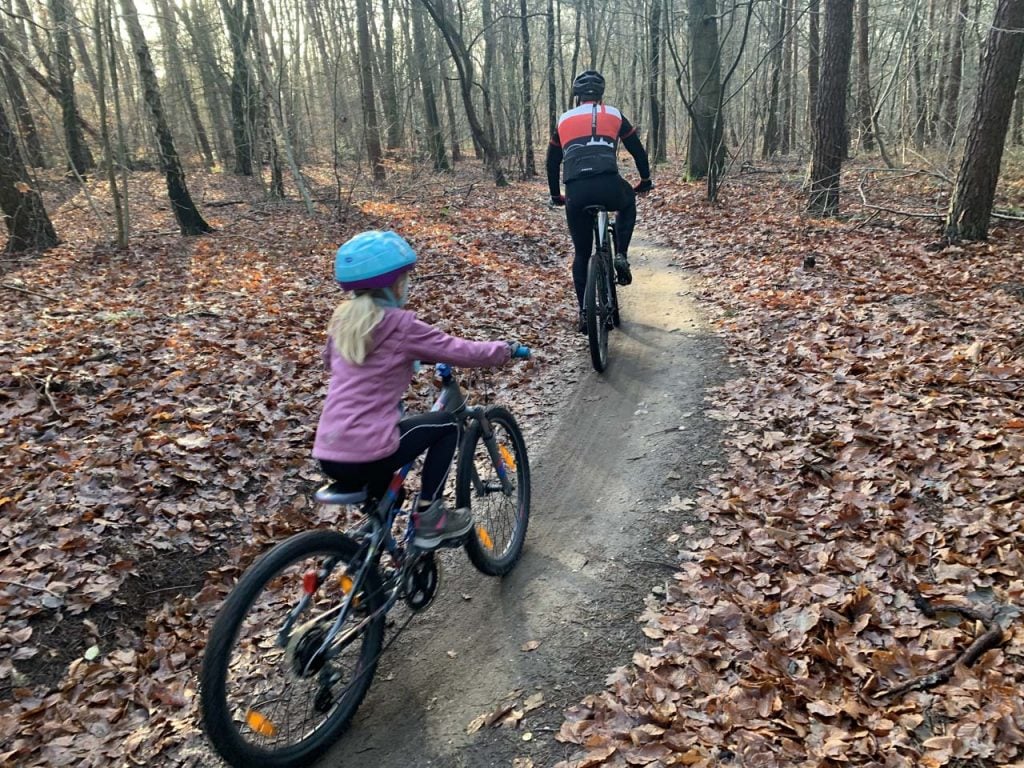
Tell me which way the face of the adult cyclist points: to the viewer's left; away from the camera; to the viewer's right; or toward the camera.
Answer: away from the camera

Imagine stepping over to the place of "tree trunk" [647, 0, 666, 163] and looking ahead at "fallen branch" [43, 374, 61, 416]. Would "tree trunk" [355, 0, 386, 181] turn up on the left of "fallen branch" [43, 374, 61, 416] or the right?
right

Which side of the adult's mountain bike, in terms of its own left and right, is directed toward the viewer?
back

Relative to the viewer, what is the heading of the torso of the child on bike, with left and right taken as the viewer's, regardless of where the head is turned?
facing away from the viewer and to the right of the viewer

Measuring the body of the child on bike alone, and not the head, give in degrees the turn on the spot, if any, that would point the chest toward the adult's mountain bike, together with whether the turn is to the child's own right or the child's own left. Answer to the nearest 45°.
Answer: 0° — they already face it

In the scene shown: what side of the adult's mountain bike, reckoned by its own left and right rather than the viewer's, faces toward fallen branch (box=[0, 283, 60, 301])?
left

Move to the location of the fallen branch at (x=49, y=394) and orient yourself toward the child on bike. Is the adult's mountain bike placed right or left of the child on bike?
left

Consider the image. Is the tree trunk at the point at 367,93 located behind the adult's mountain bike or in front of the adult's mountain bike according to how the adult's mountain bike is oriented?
in front

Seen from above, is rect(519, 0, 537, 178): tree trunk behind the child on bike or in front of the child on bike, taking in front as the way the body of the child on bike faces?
in front

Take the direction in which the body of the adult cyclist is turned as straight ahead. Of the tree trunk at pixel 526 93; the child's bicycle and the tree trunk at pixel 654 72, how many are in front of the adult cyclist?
2

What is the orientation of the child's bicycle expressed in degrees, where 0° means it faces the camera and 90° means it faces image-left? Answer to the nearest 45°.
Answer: approximately 225°

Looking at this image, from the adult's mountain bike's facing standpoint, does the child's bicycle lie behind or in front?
behind

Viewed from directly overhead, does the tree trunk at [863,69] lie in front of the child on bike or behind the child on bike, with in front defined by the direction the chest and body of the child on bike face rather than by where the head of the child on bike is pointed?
in front

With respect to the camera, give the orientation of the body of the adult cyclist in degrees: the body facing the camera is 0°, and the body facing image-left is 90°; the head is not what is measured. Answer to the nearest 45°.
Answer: approximately 180°
